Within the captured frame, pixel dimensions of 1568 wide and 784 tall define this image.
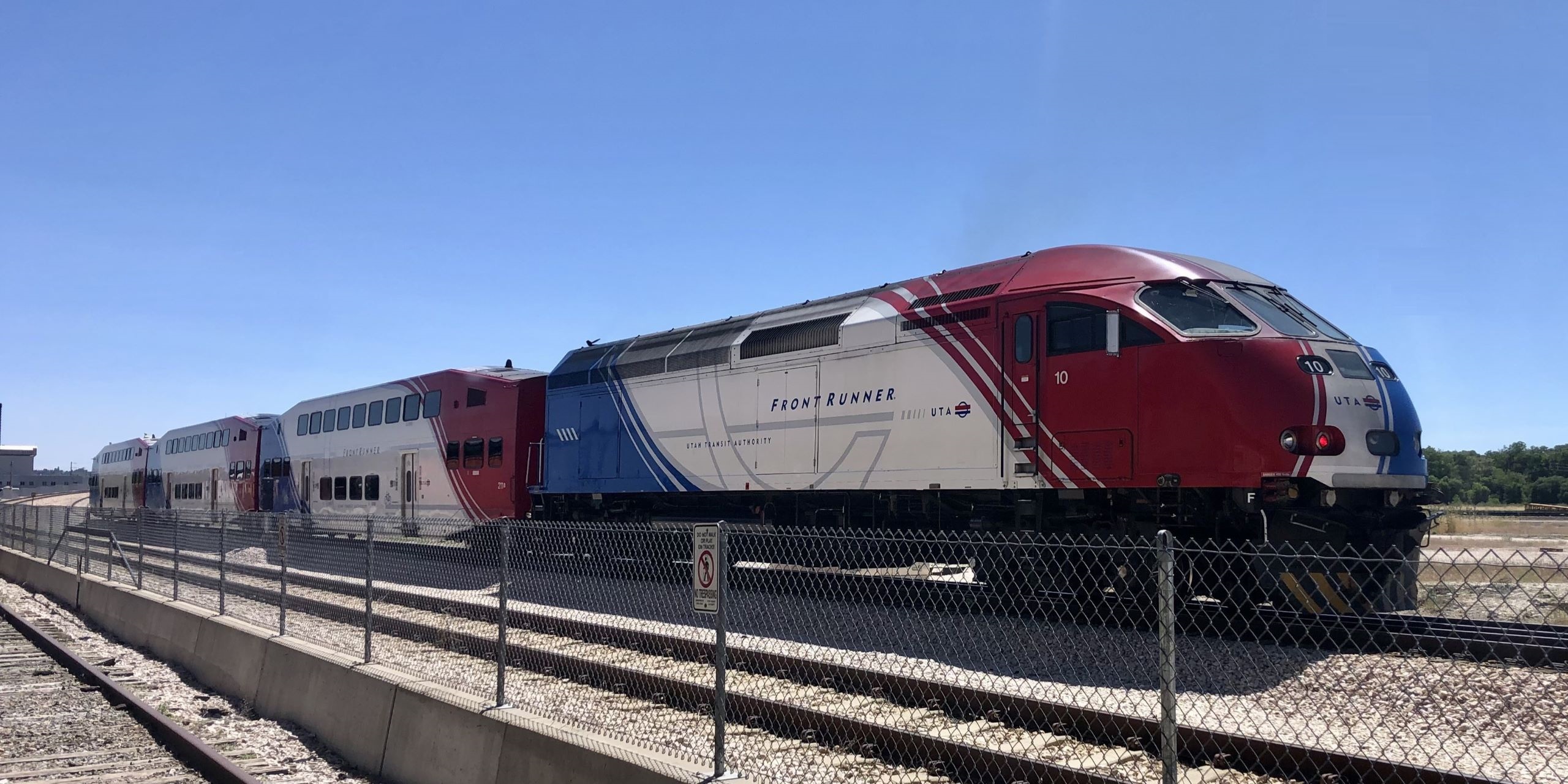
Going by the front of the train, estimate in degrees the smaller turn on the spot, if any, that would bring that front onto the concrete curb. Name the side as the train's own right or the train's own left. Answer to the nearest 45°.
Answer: approximately 90° to the train's own right

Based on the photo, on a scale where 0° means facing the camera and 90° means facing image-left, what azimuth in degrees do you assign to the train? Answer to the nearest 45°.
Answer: approximately 315°
